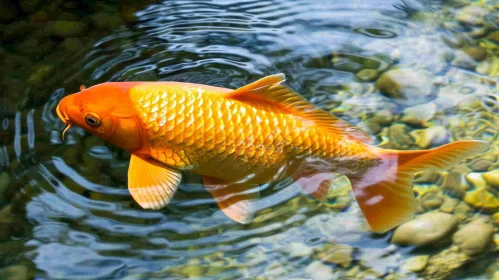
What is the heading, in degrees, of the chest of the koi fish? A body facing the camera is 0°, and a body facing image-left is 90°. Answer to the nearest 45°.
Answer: approximately 90°

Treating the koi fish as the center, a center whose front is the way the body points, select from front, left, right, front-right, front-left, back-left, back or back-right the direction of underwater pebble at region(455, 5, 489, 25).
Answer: back-right

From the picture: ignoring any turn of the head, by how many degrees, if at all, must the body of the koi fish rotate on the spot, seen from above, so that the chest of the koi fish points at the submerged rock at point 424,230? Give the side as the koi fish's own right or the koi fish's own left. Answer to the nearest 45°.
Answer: approximately 180°

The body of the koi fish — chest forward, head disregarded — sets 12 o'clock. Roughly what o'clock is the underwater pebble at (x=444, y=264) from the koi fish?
The underwater pebble is roughly at 6 o'clock from the koi fish.

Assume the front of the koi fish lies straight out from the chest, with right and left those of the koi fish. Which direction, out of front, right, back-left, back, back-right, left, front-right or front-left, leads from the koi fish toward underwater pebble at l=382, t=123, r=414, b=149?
back-right

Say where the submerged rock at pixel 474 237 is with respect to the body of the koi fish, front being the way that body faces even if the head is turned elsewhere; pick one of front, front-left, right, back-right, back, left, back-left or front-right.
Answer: back

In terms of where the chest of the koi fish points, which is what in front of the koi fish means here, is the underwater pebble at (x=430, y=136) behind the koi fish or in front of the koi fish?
behind

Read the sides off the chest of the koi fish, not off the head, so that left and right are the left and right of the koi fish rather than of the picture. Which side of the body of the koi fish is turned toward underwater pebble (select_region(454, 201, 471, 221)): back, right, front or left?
back

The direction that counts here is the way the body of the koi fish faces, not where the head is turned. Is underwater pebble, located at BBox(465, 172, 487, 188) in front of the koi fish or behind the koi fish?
behind

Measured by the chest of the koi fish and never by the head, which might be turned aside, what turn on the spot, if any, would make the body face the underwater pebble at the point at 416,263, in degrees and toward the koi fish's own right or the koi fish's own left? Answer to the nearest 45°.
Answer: approximately 180°

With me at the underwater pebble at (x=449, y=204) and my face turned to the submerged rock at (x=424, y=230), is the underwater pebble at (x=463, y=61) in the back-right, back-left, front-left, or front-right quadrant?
back-right

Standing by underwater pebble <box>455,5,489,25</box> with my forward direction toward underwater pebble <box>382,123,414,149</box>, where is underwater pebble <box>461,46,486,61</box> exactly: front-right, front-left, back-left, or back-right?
front-left

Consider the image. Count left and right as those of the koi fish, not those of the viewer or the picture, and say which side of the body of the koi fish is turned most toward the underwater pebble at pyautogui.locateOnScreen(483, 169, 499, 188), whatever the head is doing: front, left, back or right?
back
